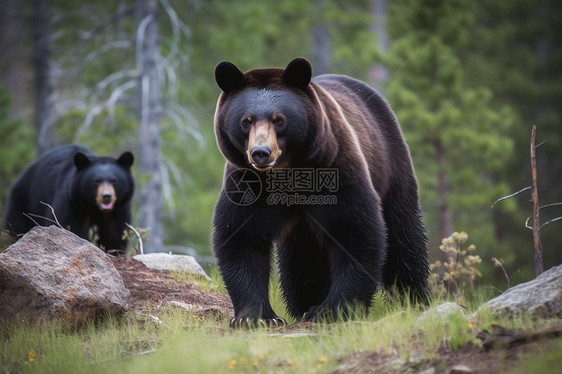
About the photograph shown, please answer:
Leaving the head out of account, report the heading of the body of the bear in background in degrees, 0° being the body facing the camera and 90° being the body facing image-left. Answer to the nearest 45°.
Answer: approximately 315°

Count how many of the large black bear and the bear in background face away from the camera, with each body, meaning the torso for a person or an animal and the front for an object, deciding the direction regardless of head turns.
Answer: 0

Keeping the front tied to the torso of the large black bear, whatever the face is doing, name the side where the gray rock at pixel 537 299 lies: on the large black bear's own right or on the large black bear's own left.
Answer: on the large black bear's own left

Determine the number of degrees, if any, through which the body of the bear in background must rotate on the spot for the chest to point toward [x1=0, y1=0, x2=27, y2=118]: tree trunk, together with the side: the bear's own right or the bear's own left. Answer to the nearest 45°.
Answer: approximately 135° to the bear's own left

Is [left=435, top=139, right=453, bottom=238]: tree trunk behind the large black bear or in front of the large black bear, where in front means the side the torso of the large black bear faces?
behind

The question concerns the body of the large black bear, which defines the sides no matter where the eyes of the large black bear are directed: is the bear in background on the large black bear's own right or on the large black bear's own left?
on the large black bear's own right

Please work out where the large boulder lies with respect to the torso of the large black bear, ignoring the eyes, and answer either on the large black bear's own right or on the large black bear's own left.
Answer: on the large black bear's own right

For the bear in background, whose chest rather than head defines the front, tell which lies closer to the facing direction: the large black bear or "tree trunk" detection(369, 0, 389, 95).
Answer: the large black bear

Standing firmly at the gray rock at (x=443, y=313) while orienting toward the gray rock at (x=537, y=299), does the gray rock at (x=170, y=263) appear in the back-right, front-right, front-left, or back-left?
back-left

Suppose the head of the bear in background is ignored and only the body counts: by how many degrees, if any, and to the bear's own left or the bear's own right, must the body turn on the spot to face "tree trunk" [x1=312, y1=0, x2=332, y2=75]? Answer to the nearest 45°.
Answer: approximately 90° to the bear's own left

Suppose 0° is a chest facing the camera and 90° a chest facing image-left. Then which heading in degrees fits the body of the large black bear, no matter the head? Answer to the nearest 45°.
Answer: approximately 45°
